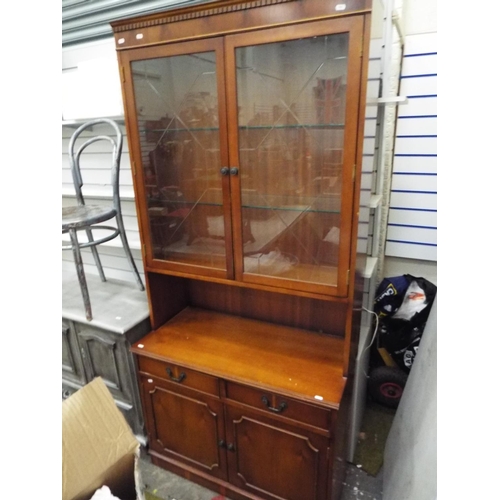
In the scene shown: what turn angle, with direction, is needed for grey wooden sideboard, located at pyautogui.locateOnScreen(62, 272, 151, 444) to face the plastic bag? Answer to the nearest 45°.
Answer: approximately 135° to its left

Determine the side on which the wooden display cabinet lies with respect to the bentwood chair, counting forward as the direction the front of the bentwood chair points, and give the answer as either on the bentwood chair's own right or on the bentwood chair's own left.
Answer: on the bentwood chair's own left

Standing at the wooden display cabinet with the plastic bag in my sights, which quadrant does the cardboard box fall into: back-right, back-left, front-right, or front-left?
back-right

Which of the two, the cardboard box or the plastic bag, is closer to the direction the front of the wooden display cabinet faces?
the cardboard box

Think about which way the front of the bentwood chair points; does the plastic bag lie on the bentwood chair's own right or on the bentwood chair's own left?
on the bentwood chair's own left

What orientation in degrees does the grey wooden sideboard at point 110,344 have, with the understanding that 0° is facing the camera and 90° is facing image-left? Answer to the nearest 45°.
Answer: approximately 45°
